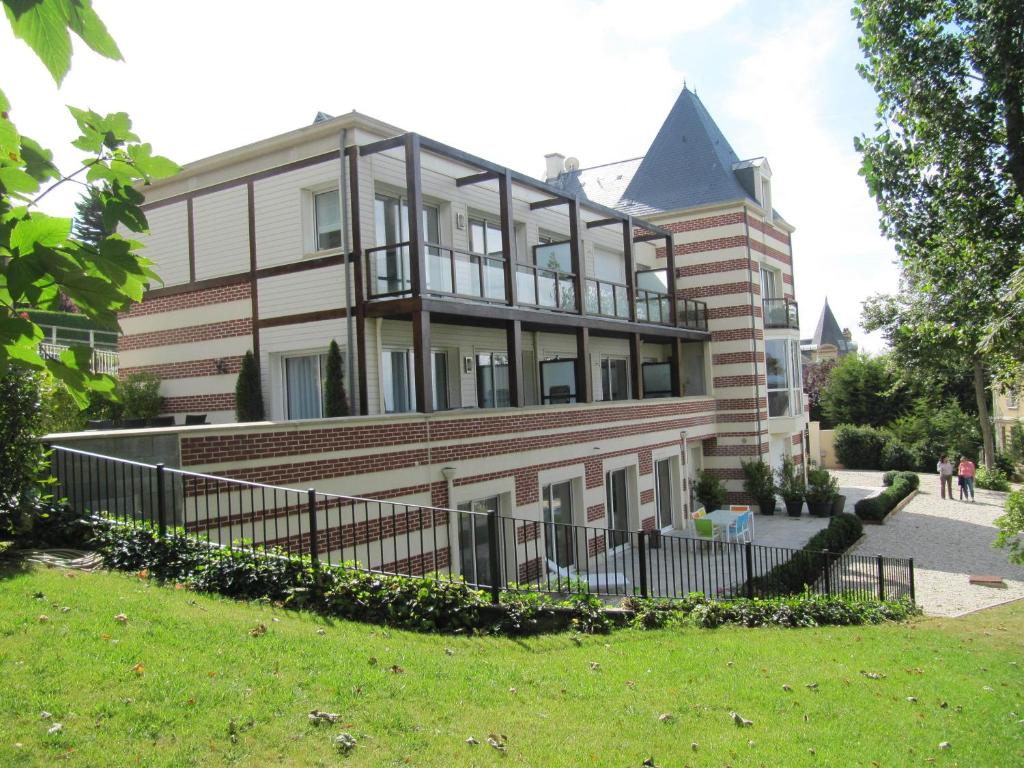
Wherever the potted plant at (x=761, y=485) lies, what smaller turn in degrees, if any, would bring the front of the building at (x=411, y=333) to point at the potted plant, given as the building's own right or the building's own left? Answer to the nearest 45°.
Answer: approximately 90° to the building's own left

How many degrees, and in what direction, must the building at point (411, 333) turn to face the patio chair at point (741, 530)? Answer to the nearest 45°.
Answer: approximately 45° to its left

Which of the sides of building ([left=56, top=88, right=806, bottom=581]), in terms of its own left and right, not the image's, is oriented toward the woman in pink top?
left

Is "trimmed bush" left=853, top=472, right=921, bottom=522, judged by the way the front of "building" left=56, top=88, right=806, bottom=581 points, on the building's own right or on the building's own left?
on the building's own left

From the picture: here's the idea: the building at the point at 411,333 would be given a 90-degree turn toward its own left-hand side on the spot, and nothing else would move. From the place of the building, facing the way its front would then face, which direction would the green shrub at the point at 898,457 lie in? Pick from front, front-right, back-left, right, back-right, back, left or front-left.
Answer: front

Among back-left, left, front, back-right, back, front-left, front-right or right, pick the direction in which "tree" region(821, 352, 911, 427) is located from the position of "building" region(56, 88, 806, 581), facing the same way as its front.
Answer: left

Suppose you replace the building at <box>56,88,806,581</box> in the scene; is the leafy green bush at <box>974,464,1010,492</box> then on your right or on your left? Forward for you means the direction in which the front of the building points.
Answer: on your left

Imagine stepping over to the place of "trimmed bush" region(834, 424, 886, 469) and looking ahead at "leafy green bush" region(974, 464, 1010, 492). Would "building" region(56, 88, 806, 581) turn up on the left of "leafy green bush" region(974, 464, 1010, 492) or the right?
right

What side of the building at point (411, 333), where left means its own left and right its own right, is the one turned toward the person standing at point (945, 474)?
left

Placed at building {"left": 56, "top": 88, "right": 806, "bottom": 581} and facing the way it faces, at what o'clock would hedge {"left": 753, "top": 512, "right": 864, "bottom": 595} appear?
The hedge is roughly at 11 o'clock from the building.

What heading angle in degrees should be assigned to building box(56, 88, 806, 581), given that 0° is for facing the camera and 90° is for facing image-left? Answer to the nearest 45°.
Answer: approximately 315°

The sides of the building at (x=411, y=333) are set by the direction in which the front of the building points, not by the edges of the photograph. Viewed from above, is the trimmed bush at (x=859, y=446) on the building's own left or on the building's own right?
on the building's own left
